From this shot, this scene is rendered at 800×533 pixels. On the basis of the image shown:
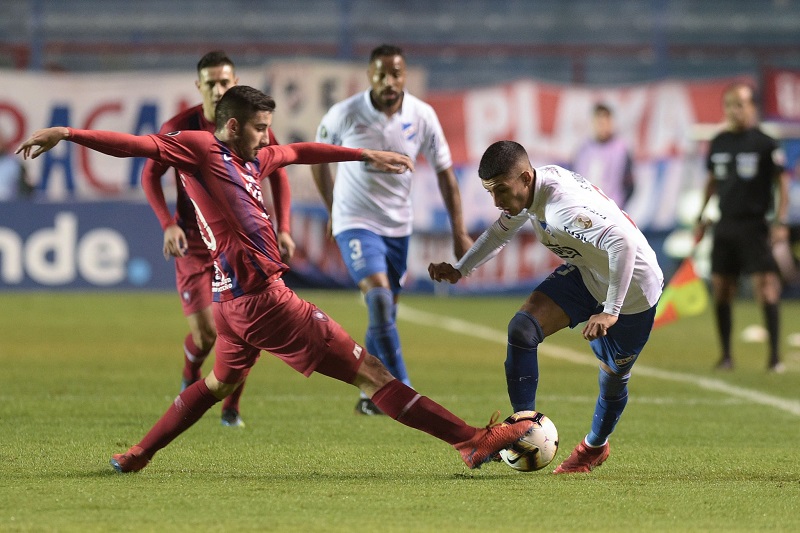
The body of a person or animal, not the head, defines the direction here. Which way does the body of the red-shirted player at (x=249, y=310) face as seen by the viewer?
to the viewer's right

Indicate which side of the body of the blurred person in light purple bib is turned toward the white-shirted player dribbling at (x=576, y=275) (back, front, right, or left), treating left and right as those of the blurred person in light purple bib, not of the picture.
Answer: front

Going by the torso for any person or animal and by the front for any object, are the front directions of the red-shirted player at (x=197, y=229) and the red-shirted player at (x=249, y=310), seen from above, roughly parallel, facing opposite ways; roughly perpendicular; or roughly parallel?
roughly perpendicular

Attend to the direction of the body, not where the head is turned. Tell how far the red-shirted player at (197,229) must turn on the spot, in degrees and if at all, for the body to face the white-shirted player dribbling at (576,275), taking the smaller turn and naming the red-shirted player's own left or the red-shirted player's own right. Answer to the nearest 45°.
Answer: approximately 45° to the red-shirted player's own left

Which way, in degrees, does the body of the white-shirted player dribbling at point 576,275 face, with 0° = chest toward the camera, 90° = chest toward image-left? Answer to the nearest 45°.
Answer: approximately 45°

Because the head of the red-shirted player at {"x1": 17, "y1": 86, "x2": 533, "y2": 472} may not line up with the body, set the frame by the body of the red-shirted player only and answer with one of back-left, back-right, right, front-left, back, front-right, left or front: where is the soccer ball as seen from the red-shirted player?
front

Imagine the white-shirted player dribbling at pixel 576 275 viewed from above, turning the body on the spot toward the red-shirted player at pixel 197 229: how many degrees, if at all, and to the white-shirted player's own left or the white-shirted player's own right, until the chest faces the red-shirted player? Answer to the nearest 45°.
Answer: approximately 90° to the white-shirted player's own right

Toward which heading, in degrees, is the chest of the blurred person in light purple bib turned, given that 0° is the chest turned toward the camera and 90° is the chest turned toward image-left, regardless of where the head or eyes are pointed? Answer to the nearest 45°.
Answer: approximately 0°

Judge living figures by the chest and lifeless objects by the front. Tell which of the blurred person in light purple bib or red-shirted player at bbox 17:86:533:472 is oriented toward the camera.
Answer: the blurred person in light purple bib

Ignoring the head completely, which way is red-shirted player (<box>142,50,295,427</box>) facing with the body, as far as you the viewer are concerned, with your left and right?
facing the viewer

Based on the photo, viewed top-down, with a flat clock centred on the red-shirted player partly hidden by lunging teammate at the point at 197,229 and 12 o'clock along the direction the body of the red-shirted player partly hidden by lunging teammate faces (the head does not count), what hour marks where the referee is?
The referee is roughly at 8 o'clock from the red-shirted player partly hidden by lunging teammate.

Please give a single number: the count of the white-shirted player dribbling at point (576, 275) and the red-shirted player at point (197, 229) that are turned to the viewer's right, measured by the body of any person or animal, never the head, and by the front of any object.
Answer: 0

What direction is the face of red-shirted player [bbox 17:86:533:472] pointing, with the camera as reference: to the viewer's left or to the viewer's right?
to the viewer's right
